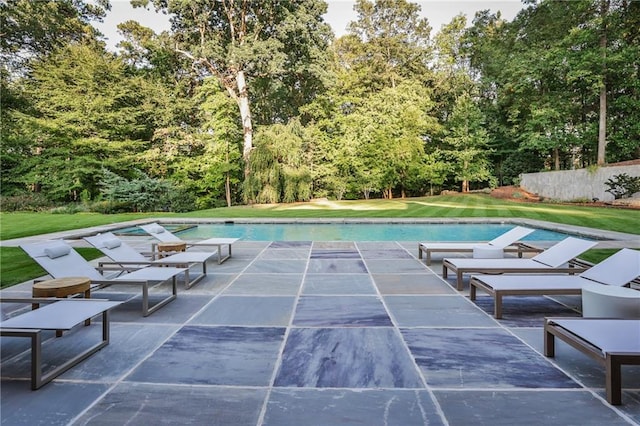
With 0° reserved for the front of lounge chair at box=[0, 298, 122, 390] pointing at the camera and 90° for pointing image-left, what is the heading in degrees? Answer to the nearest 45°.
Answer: approximately 315°

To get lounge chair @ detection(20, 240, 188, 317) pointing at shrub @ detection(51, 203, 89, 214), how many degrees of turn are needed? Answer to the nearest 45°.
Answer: approximately 135° to its left

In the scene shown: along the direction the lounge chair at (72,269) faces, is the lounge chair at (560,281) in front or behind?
in front

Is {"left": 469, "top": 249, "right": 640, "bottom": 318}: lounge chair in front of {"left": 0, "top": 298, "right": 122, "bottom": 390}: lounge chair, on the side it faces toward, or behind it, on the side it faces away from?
in front

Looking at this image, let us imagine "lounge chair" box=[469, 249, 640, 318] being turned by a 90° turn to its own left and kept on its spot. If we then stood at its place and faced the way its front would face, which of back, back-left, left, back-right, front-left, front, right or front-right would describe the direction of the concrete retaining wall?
back-left

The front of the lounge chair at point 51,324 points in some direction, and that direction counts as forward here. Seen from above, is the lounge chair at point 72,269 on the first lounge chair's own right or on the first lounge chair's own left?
on the first lounge chair's own left

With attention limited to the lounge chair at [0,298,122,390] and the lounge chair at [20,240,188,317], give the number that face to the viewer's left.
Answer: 0

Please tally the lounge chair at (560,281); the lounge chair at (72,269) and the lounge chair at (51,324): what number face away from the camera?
0

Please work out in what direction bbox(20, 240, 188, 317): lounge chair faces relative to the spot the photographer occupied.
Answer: facing the viewer and to the right of the viewer

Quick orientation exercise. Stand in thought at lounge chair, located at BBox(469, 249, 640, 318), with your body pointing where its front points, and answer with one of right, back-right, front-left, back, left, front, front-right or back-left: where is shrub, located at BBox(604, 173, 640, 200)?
back-right

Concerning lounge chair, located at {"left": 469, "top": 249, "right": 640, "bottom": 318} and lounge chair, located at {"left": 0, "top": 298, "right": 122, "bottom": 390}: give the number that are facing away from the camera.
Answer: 0

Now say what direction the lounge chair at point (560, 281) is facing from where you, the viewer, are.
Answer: facing the viewer and to the left of the viewer

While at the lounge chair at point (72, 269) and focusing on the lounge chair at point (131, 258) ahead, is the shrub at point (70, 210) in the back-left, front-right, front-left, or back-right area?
front-left

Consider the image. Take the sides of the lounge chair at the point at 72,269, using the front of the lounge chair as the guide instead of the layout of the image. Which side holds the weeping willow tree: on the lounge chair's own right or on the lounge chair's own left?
on the lounge chair's own left

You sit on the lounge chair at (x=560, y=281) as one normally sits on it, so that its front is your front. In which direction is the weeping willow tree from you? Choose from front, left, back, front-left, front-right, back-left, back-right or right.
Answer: right

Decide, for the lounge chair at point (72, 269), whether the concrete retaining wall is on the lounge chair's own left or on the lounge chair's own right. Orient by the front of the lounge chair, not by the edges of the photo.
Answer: on the lounge chair's own left
